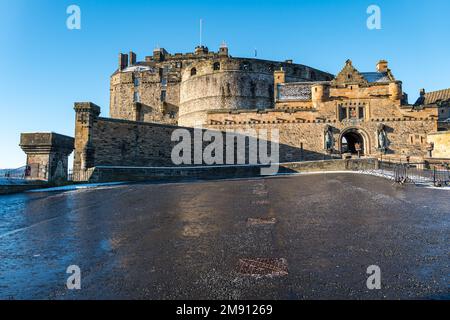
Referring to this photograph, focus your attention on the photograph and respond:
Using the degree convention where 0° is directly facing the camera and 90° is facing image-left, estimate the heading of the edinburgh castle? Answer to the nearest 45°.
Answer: approximately 0°

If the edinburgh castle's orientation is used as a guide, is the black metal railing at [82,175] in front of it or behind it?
in front
